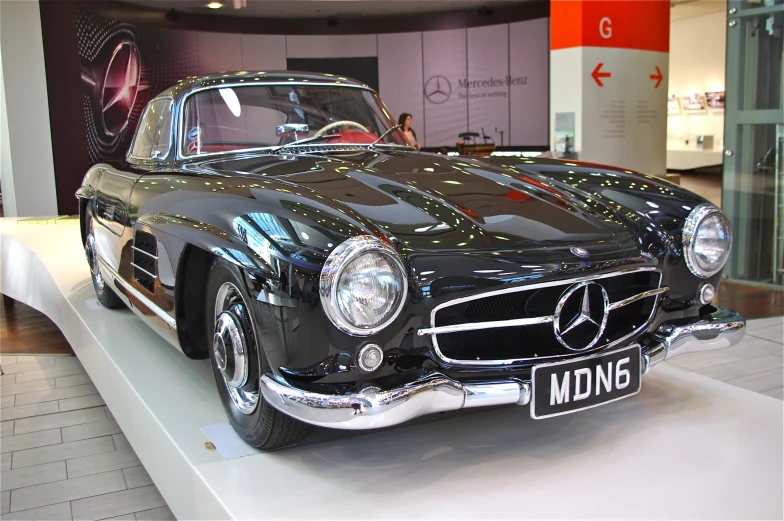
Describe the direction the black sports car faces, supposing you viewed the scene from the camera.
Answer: facing the viewer and to the right of the viewer

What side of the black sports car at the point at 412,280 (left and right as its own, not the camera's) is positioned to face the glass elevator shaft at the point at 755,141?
left

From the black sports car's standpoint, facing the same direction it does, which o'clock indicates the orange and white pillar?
The orange and white pillar is roughly at 8 o'clock from the black sports car.
